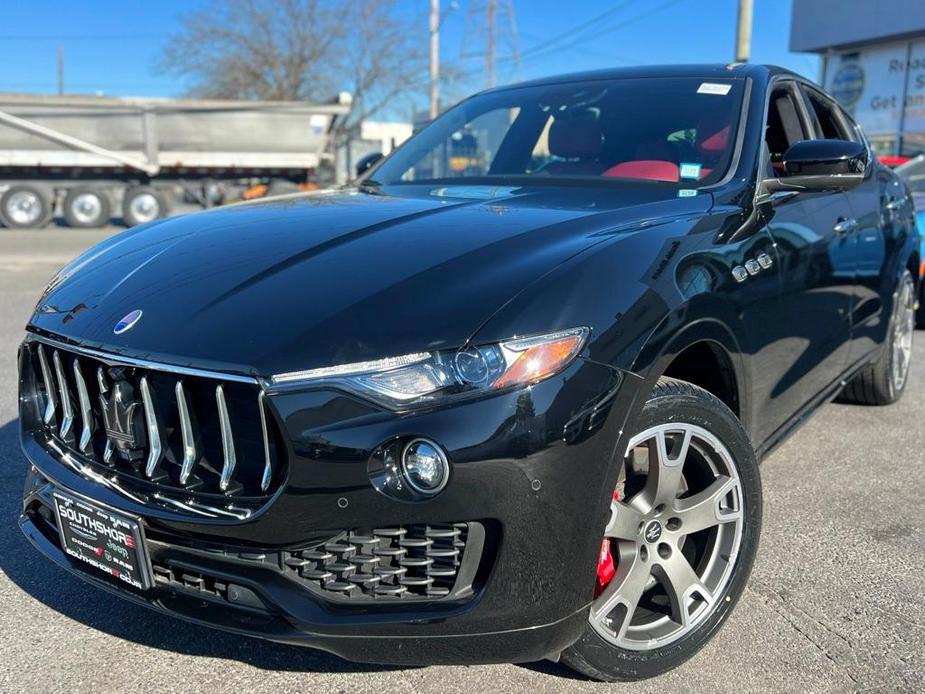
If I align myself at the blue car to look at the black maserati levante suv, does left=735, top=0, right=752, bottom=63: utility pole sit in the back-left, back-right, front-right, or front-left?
back-right

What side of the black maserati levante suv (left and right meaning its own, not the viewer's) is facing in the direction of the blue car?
back

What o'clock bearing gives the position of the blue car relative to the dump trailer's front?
The blue car is roughly at 2 o'clock from the dump trailer.

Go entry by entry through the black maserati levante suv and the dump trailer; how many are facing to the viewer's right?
1

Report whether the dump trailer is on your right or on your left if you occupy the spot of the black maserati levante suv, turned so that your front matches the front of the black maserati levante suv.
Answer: on your right

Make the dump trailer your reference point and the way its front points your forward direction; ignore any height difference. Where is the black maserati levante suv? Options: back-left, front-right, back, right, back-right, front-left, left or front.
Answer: right

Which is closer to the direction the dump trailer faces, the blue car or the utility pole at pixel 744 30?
the utility pole

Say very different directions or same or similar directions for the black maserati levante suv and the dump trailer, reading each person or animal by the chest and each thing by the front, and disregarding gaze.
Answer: very different directions

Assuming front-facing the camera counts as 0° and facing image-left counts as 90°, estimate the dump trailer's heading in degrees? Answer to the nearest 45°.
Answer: approximately 270°

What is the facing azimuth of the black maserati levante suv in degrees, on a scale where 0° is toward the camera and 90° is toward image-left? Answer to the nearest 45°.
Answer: approximately 45°

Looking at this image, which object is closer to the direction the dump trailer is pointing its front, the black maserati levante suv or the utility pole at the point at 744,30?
the utility pole
